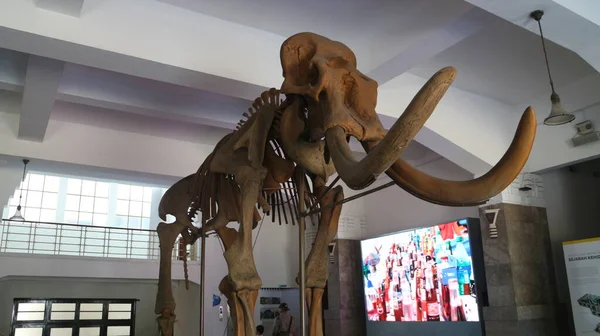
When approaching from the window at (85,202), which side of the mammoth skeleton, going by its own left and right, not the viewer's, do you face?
back

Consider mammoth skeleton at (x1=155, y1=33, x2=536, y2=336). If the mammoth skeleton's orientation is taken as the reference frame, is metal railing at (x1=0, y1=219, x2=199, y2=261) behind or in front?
behind

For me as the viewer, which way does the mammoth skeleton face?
facing the viewer and to the right of the viewer

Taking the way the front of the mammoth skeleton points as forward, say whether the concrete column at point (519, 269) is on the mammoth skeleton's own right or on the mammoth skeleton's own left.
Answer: on the mammoth skeleton's own left

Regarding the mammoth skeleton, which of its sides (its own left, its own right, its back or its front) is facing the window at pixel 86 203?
back

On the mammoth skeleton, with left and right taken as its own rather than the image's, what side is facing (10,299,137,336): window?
back
